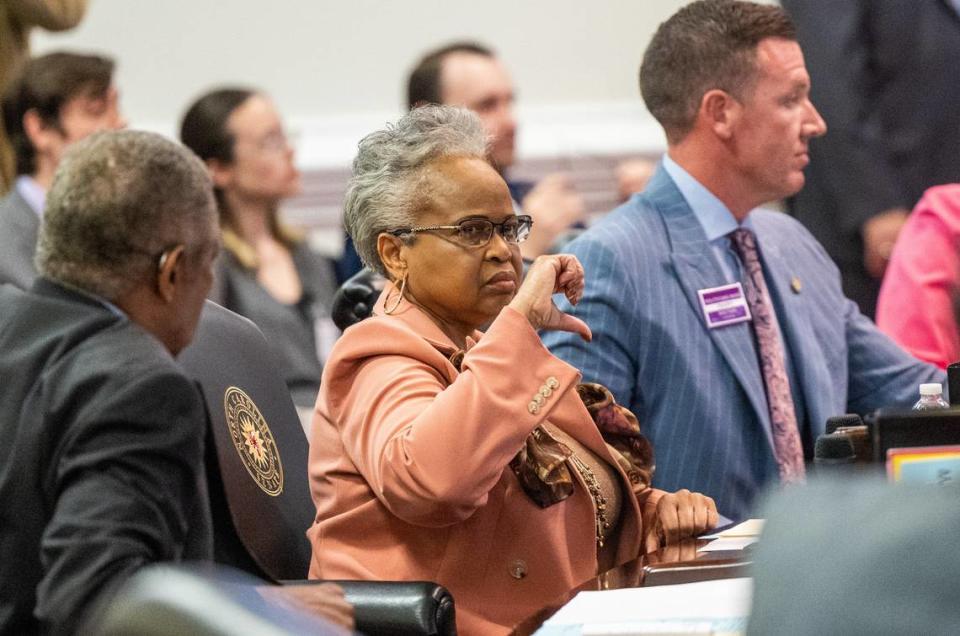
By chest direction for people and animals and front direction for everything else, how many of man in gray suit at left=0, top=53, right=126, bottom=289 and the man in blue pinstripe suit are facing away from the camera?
0

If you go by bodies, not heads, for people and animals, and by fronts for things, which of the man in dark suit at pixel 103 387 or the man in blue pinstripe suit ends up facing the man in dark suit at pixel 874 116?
the man in dark suit at pixel 103 387

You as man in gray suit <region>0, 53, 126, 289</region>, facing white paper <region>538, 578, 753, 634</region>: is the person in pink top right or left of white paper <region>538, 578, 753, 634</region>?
left

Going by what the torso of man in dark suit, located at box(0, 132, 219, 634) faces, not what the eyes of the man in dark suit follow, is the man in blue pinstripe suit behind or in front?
in front

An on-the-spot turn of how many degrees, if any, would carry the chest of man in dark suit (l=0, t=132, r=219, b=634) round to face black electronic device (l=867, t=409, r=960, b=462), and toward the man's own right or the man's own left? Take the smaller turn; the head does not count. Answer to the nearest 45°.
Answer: approximately 90° to the man's own right

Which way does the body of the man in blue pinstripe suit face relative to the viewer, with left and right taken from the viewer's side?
facing the viewer and to the right of the viewer

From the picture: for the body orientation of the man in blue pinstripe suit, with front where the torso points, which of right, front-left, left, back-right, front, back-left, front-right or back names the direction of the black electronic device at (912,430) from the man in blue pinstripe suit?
front-right

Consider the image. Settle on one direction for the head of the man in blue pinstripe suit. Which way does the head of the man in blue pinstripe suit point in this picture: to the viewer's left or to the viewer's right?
to the viewer's right

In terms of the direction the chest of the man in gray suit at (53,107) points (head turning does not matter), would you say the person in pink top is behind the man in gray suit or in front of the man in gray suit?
in front

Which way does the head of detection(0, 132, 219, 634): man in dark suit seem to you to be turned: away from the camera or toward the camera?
away from the camera

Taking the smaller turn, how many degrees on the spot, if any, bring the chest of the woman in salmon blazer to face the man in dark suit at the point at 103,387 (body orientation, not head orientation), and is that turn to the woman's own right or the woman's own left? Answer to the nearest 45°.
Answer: approximately 90° to the woman's own right

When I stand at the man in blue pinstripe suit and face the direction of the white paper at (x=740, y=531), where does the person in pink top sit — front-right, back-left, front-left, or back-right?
back-left

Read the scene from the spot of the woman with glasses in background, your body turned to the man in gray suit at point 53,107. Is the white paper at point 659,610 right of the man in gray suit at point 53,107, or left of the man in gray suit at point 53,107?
left
